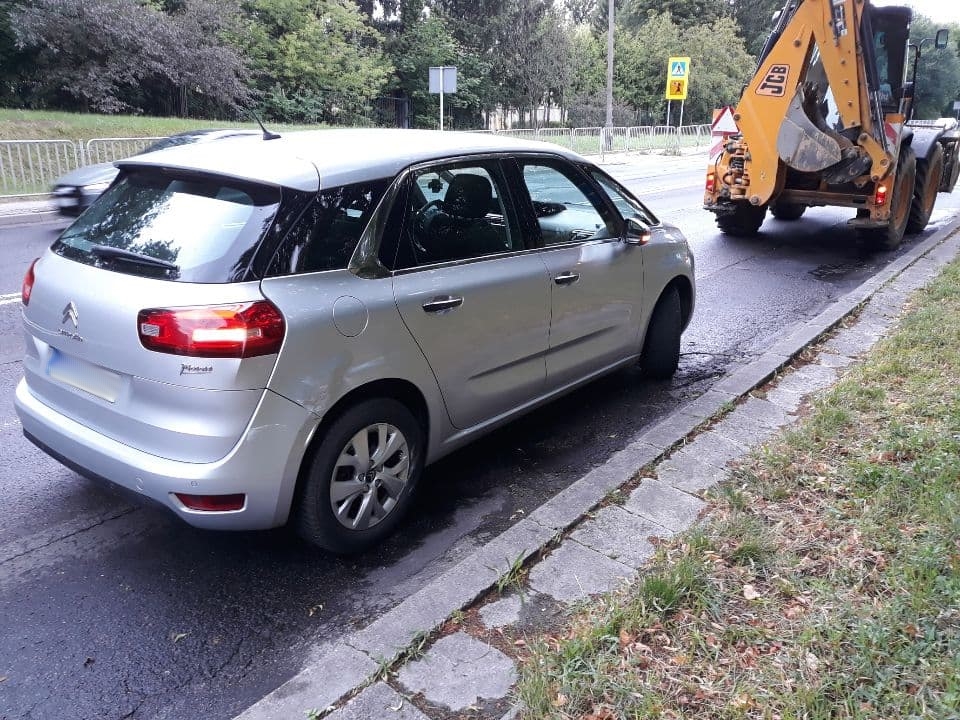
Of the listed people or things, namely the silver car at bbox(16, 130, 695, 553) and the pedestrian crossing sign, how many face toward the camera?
1

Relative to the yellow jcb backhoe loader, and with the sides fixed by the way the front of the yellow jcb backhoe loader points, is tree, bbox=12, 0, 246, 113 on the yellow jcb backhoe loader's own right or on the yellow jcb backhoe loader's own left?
on the yellow jcb backhoe loader's own left

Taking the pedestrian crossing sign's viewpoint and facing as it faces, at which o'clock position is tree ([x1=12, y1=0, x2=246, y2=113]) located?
The tree is roughly at 2 o'clock from the pedestrian crossing sign.

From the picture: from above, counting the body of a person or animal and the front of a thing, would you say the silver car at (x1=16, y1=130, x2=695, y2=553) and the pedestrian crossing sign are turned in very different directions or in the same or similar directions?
very different directions

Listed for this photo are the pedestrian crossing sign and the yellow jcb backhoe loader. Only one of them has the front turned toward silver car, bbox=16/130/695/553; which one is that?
the pedestrian crossing sign

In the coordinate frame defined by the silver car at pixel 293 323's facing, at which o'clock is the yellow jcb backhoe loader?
The yellow jcb backhoe loader is roughly at 12 o'clock from the silver car.

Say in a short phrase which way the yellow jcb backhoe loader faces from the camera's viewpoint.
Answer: facing away from the viewer and to the right of the viewer

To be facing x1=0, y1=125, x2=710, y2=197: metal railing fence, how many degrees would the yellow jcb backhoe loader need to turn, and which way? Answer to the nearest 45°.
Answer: approximately 135° to its left

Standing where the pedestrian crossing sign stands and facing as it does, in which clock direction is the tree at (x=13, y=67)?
The tree is roughly at 2 o'clock from the pedestrian crossing sign.

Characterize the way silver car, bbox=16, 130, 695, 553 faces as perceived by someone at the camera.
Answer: facing away from the viewer and to the right of the viewer

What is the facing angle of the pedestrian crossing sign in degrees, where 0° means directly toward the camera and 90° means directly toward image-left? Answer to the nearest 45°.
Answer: approximately 0°

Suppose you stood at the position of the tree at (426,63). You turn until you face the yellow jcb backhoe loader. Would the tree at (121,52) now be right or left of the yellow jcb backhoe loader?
right
